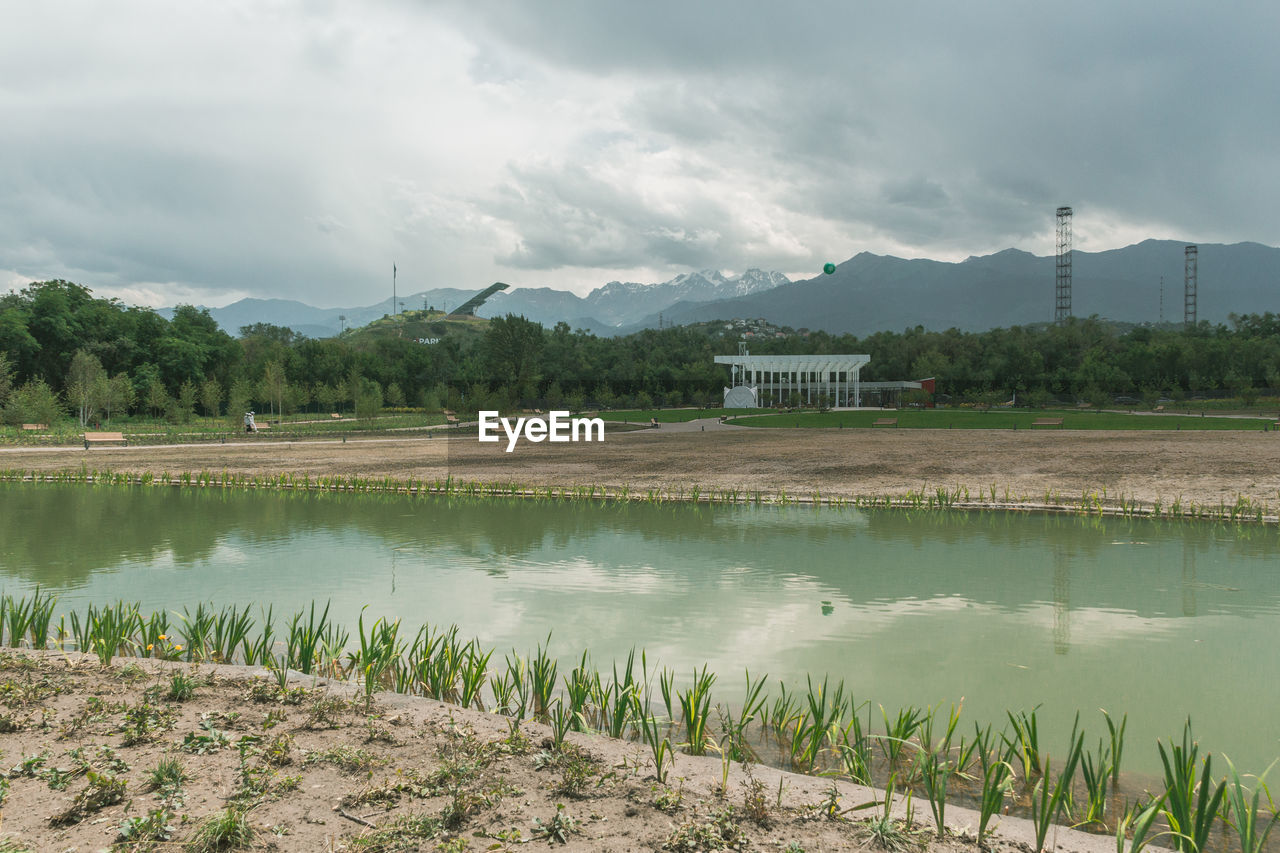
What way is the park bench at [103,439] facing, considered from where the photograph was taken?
facing the viewer

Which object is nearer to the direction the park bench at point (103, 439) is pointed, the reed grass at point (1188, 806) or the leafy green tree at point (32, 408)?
the reed grass

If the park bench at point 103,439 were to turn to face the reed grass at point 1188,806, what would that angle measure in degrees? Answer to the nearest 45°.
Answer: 0° — it already faces it

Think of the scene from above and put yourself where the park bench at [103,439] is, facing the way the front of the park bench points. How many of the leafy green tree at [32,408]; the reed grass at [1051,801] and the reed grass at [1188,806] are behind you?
1

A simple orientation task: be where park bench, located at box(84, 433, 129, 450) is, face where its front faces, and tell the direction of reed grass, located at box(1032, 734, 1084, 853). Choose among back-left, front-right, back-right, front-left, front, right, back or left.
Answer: front

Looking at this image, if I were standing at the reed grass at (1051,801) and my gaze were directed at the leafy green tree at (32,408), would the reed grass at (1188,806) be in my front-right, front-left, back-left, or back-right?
back-right
